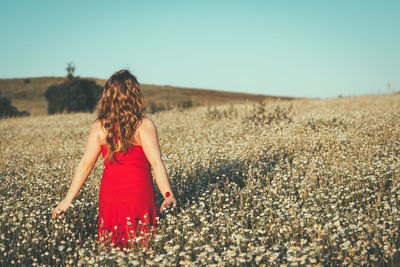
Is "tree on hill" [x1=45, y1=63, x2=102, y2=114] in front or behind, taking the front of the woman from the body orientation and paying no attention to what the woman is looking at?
in front

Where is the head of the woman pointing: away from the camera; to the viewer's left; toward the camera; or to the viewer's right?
away from the camera

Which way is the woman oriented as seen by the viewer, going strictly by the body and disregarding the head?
away from the camera
